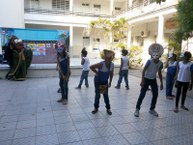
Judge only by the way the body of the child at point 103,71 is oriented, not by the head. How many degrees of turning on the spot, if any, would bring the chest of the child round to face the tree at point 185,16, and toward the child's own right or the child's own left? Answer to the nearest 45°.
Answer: approximately 135° to the child's own left

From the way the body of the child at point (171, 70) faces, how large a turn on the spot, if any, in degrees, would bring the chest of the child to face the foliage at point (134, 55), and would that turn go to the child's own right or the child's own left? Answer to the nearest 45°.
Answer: approximately 135° to the child's own right

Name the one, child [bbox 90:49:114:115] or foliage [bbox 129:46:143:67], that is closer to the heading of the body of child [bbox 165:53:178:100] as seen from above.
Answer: the child

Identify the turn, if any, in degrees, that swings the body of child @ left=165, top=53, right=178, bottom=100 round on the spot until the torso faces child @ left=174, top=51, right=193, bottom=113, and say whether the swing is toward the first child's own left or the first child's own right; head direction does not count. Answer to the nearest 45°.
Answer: approximately 45° to the first child's own left

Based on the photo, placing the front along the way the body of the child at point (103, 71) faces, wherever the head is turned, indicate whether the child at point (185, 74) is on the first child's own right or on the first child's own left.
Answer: on the first child's own left

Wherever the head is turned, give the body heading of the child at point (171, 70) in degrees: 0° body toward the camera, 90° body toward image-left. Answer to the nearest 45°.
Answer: approximately 45°
